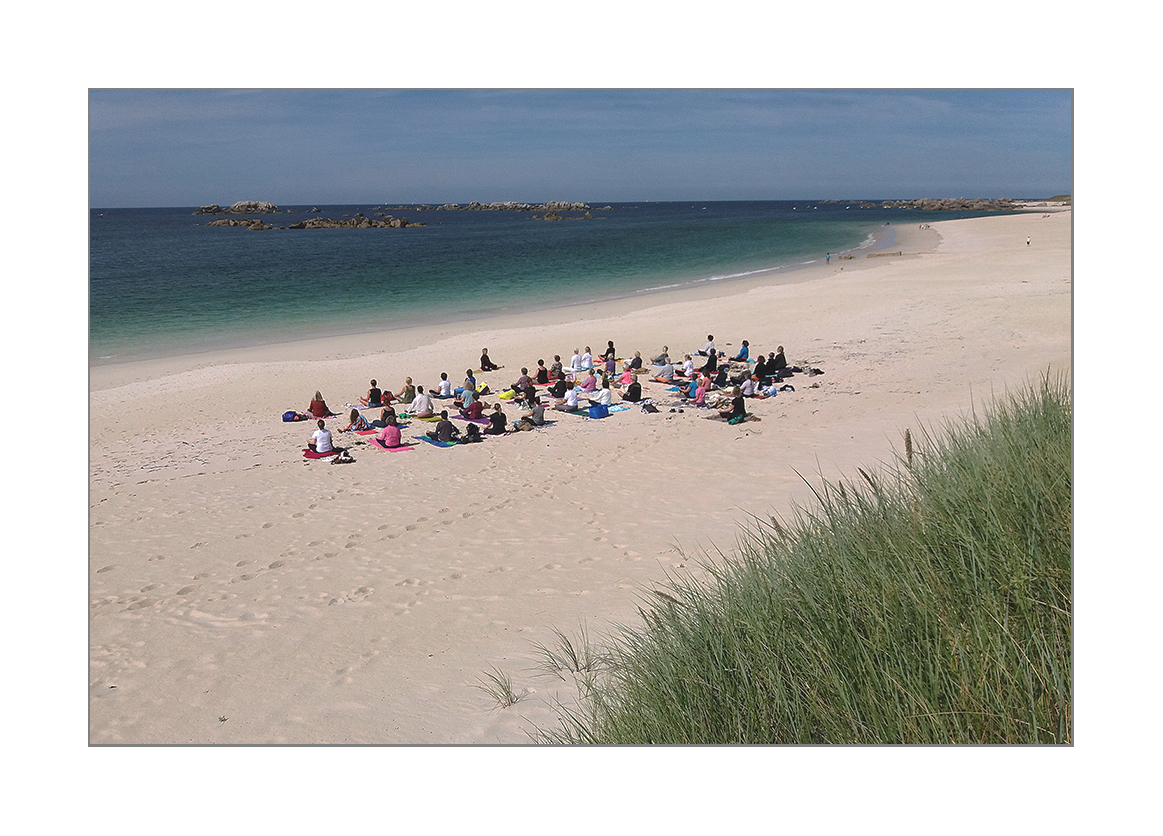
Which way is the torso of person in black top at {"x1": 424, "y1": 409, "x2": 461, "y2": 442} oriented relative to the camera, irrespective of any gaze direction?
away from the camera

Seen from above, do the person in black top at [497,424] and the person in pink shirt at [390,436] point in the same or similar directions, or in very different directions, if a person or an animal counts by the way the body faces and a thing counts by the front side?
same or similar directions

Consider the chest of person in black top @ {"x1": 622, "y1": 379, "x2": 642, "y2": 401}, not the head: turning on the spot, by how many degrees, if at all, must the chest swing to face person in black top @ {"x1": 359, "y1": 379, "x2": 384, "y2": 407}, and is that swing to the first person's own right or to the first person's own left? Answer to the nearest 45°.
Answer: approximately 45° to the first person's own left

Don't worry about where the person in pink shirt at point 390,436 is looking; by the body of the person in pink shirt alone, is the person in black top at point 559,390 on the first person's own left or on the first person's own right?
on the first person's own right

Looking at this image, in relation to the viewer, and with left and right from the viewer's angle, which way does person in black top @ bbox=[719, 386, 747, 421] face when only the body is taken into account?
facing away from the viewer and to the left of the viewer

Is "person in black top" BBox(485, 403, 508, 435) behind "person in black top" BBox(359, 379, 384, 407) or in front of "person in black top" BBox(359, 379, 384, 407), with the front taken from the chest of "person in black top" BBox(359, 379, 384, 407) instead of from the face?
behind

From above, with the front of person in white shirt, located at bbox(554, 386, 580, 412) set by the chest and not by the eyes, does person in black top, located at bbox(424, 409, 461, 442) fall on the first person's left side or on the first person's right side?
on the first person's left side
